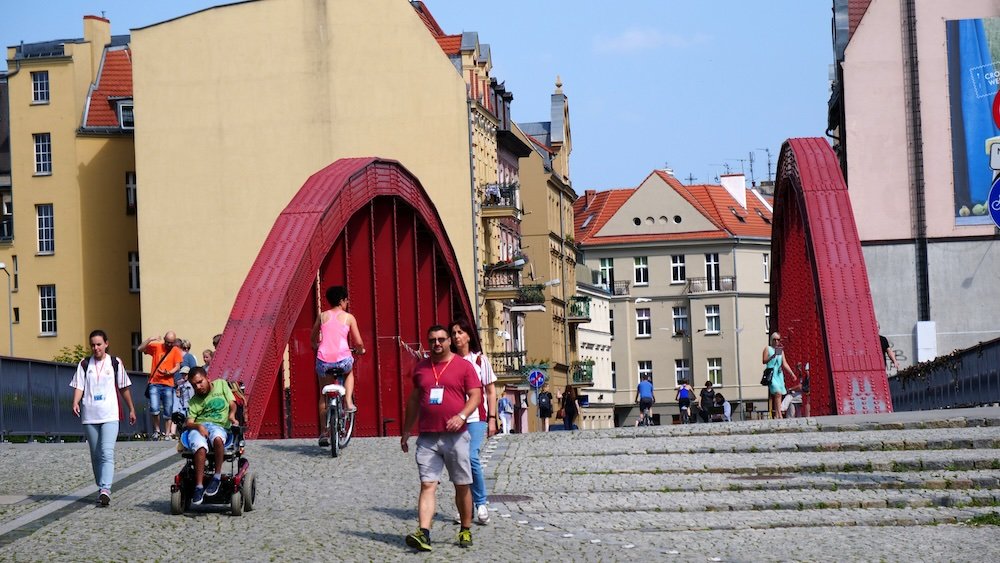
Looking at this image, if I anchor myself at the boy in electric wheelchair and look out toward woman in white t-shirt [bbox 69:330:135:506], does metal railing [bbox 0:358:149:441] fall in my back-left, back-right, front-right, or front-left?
front-right

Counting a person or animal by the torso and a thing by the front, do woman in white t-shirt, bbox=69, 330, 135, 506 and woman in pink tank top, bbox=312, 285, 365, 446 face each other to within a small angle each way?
no

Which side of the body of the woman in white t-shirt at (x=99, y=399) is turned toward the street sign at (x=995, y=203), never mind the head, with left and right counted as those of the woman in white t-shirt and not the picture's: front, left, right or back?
left

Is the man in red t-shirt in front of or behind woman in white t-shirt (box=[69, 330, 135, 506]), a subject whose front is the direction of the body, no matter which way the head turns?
in front

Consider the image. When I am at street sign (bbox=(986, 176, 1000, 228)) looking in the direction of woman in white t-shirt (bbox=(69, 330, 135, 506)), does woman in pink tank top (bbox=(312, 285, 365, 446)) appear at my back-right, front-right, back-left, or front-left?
front-right

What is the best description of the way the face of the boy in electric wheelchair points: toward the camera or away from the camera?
toward the camera

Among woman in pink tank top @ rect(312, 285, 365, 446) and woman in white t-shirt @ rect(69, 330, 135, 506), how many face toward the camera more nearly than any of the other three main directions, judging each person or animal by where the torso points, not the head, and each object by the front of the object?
1

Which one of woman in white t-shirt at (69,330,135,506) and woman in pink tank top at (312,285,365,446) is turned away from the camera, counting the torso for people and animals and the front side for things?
the woman in pink tank top

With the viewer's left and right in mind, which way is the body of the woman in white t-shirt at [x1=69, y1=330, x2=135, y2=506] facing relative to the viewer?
facing the viewer

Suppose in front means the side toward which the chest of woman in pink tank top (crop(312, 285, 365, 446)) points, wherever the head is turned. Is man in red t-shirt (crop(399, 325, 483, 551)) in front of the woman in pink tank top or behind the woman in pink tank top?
behind

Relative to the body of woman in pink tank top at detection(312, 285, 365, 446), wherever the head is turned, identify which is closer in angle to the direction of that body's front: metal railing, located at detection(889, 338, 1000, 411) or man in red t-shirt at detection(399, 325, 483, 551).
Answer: the metal railing

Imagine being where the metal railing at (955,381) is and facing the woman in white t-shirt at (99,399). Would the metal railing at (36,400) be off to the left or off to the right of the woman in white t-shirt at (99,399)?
right

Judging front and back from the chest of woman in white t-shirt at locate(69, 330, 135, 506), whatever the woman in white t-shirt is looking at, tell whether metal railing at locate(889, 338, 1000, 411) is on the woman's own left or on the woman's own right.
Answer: on the woman's own left

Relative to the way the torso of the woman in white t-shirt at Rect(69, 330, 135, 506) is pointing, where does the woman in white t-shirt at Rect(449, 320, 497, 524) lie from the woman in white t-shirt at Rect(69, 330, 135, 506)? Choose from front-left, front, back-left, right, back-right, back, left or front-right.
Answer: front-left

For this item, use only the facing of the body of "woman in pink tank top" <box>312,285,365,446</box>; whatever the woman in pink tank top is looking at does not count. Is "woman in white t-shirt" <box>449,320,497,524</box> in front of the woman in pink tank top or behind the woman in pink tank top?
behind

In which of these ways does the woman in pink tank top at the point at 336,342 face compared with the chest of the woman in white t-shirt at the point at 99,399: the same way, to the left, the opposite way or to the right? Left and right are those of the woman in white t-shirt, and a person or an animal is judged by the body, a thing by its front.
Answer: the opposite way

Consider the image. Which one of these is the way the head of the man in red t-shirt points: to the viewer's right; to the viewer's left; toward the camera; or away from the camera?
toward the camera

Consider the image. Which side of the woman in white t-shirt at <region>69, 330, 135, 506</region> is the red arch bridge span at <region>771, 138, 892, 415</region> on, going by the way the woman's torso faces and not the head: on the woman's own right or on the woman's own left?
on the woman's own left

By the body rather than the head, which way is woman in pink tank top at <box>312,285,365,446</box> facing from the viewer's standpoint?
away from the camera
